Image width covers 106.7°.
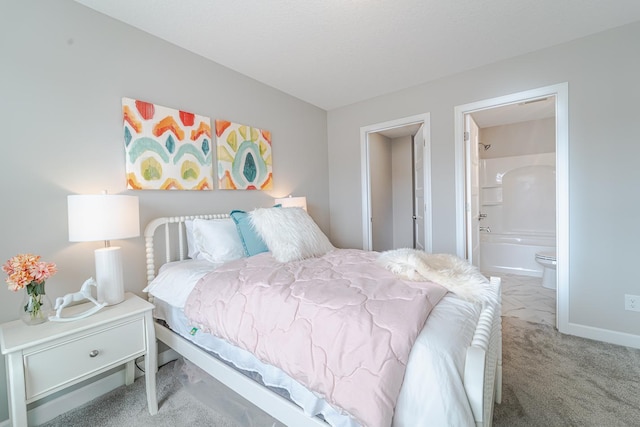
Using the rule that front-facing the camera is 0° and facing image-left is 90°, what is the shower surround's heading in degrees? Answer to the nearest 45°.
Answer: approximately 0°

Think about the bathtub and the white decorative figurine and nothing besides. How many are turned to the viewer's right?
1

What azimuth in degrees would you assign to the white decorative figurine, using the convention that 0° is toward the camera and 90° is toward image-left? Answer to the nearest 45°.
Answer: approximately 270°

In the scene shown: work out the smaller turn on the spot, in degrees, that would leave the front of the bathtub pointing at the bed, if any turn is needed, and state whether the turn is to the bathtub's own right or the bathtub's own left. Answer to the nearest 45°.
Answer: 0° — it already faces it

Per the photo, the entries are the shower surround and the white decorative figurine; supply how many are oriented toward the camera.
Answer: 1
